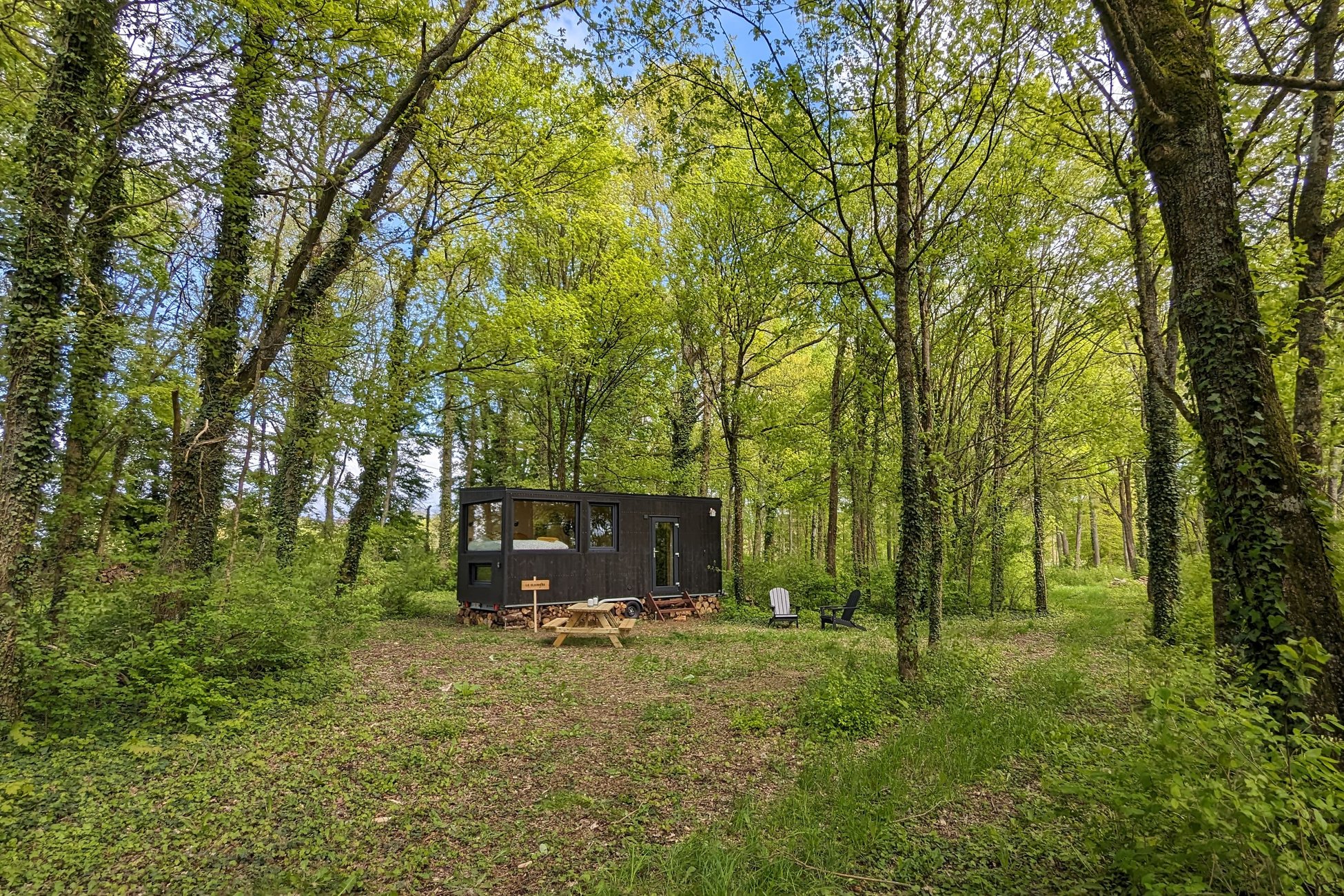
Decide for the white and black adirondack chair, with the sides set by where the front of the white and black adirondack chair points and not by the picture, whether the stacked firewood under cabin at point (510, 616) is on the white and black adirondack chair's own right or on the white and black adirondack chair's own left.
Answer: on the white and black adirondack chair's own right

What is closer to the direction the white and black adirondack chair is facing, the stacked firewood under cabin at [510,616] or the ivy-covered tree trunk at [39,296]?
the ivy-covered tree trunk

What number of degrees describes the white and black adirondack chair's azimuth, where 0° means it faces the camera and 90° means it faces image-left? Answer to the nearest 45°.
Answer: approximately 315°

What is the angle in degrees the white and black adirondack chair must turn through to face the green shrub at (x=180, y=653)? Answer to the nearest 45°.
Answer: approximately 90° to its right

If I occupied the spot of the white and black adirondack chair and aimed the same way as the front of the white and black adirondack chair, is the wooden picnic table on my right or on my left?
on my right

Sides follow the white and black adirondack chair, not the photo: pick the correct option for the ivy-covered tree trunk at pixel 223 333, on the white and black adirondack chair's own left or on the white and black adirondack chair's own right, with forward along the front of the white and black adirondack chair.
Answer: on the white and black adirondack chair's own right

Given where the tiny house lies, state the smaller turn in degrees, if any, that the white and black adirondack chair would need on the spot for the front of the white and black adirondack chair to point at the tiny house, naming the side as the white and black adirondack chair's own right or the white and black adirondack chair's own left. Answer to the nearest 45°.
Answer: approximately 135° to the white and black adirondack chair's own right
